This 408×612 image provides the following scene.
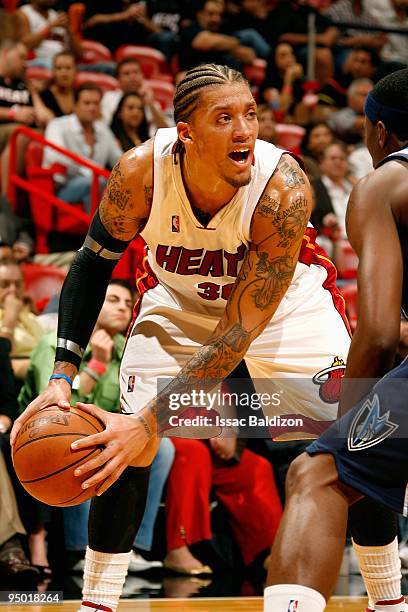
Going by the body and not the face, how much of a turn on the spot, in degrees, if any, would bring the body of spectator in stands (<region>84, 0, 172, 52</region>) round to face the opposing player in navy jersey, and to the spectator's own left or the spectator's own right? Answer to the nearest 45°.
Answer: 0° — they already face them

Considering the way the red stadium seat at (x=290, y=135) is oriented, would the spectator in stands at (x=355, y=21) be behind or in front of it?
behind

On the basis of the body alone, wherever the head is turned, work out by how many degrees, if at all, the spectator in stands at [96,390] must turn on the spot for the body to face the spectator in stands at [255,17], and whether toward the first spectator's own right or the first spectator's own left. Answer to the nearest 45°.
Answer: approximately 180°

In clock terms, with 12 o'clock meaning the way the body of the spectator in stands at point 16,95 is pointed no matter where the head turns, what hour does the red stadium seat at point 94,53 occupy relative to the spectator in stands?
The red stadium seat is roughly at 8 o'clock from the spectator in stands.

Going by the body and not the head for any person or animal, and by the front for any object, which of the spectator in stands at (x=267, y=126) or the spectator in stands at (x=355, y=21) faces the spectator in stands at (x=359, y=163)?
the spectator in stands at (x=355, y=21)
